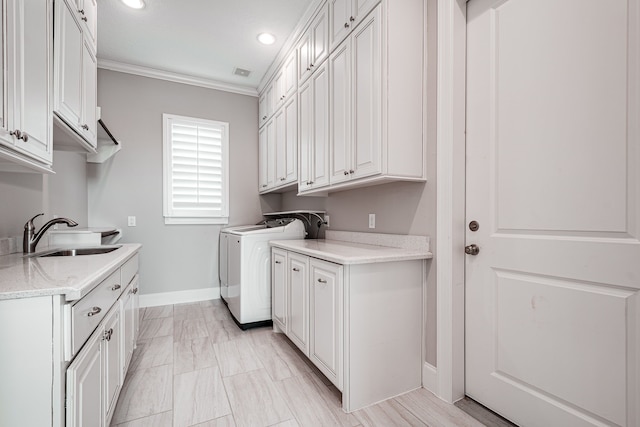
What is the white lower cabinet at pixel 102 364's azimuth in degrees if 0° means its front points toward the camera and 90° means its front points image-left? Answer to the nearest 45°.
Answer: approximately 270°

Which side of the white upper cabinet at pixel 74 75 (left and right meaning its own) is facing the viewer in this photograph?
right

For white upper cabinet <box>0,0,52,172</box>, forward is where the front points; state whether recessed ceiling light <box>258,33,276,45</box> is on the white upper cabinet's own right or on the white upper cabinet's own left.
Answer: on the white upper cabinet's own left

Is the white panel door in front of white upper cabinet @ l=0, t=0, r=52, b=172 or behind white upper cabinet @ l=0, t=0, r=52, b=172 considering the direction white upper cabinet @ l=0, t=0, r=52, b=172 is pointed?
in front

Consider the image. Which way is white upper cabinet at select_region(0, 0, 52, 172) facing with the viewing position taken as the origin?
facing the viewer and to the right of the viewer

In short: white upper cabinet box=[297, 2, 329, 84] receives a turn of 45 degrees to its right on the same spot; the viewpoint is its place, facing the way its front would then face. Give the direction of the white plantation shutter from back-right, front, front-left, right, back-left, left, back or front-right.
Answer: front-right

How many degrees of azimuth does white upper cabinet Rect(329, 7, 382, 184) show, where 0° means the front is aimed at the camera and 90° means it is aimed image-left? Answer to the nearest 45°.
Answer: approximately 45°

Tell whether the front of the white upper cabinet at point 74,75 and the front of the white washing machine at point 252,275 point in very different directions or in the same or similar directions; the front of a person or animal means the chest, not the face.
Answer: very different directions

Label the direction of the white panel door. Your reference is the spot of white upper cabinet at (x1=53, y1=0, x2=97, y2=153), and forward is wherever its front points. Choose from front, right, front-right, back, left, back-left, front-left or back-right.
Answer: front-right
